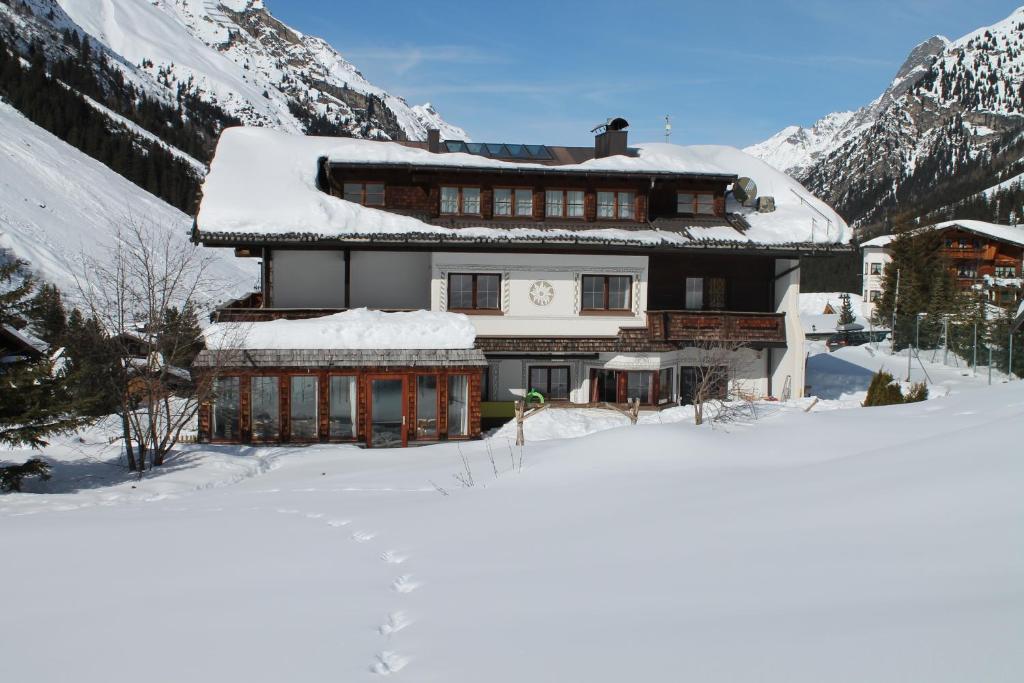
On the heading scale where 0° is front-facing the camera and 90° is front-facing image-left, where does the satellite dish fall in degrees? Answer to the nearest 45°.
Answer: approximately 0°

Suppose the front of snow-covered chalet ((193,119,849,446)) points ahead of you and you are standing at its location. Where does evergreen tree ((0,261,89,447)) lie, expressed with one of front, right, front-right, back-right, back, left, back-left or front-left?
front-right

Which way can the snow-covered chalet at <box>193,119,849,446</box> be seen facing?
toward the camera
